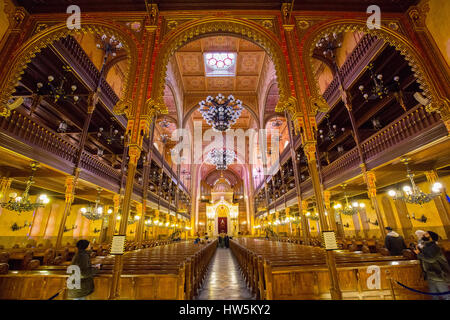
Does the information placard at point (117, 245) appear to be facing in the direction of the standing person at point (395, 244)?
no

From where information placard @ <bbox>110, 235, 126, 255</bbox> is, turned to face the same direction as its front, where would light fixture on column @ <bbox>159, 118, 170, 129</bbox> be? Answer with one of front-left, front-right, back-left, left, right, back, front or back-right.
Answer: back

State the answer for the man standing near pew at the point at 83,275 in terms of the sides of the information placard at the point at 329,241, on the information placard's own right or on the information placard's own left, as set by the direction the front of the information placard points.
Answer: on the information placard's own right

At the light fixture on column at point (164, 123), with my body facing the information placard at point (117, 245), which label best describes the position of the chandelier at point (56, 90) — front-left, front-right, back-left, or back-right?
front-right

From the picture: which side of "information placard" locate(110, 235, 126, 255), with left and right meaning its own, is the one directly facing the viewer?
front

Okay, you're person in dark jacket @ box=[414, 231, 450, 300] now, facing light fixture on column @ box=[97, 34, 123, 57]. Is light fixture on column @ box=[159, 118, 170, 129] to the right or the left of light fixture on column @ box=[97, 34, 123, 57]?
right

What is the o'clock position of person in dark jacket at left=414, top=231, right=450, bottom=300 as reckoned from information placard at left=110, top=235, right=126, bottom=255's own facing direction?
The person in dark jacket is roughly at 10 o'clock from the information placard.

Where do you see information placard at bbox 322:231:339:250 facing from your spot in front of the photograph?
facing the viewer

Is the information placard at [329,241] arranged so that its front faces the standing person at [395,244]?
no

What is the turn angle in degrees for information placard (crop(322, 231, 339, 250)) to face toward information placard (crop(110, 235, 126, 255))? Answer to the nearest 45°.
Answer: approximately 45° to its right

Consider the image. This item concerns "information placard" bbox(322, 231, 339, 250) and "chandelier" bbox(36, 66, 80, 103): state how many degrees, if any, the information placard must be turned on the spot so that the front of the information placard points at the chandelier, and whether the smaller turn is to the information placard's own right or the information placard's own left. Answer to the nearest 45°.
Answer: approximately 90° to the information placard's own right
